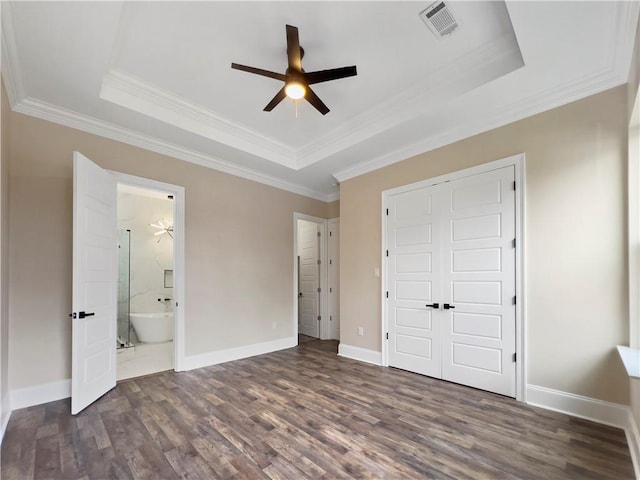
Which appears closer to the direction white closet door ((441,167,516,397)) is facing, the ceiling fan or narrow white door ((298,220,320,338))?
the ceiling fan

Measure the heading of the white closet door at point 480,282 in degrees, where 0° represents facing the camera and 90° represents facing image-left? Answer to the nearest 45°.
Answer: approximately 45°

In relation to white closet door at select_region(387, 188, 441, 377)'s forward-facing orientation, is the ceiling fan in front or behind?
in front

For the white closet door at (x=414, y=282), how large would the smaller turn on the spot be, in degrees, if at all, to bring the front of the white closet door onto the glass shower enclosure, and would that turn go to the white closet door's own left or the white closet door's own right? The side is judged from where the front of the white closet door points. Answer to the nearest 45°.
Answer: approximately 45° to the white closet door's own right

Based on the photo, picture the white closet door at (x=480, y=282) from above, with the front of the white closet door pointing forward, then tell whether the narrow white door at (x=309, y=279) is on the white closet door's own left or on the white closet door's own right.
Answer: on the white closet door's own right

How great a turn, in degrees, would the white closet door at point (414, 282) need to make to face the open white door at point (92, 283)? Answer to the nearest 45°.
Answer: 0° — it already faces it

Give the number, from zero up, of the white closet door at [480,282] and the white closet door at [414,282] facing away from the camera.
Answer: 0

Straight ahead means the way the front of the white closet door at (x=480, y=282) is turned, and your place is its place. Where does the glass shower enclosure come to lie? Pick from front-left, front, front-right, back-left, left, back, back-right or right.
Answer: front-right

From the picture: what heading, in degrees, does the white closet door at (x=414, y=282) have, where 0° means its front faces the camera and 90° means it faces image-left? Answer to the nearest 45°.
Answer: approximately 45°
